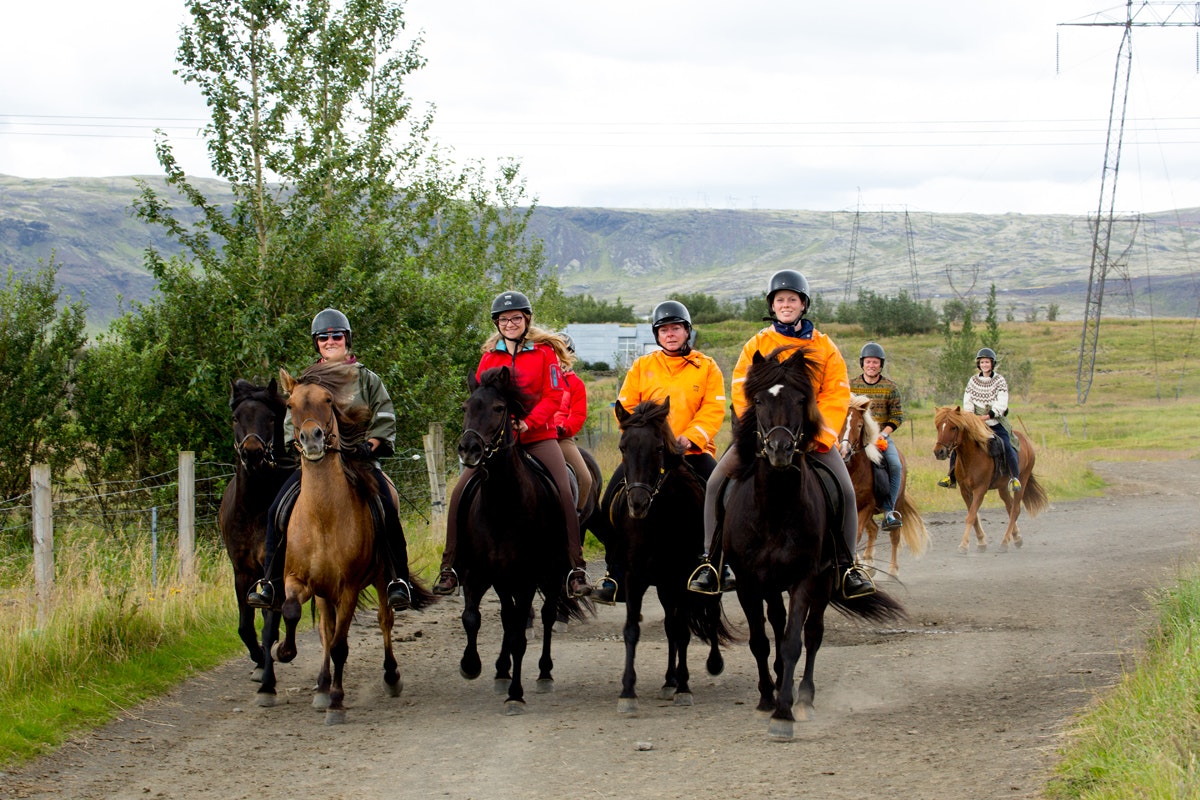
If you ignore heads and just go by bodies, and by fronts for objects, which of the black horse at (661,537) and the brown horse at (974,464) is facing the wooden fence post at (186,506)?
the brown horse

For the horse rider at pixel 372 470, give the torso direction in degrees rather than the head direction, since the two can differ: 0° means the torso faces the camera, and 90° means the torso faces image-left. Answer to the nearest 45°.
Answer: approximately 0°

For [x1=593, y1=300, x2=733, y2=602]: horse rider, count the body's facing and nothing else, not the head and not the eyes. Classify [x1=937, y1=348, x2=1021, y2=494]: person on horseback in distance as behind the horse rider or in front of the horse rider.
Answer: behind

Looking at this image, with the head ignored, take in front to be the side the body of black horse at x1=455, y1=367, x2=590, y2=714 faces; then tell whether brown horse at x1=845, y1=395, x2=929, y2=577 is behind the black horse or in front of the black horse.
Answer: behind

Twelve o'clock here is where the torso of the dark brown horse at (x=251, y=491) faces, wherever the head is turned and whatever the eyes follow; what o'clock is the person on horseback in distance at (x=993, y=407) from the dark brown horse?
The person on horseback in distance is roughly at 8 o'clock from the dark brown horse.

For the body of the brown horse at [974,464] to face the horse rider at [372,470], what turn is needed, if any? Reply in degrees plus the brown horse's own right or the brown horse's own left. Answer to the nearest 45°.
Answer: approximately 45° to the brown horse's own left
